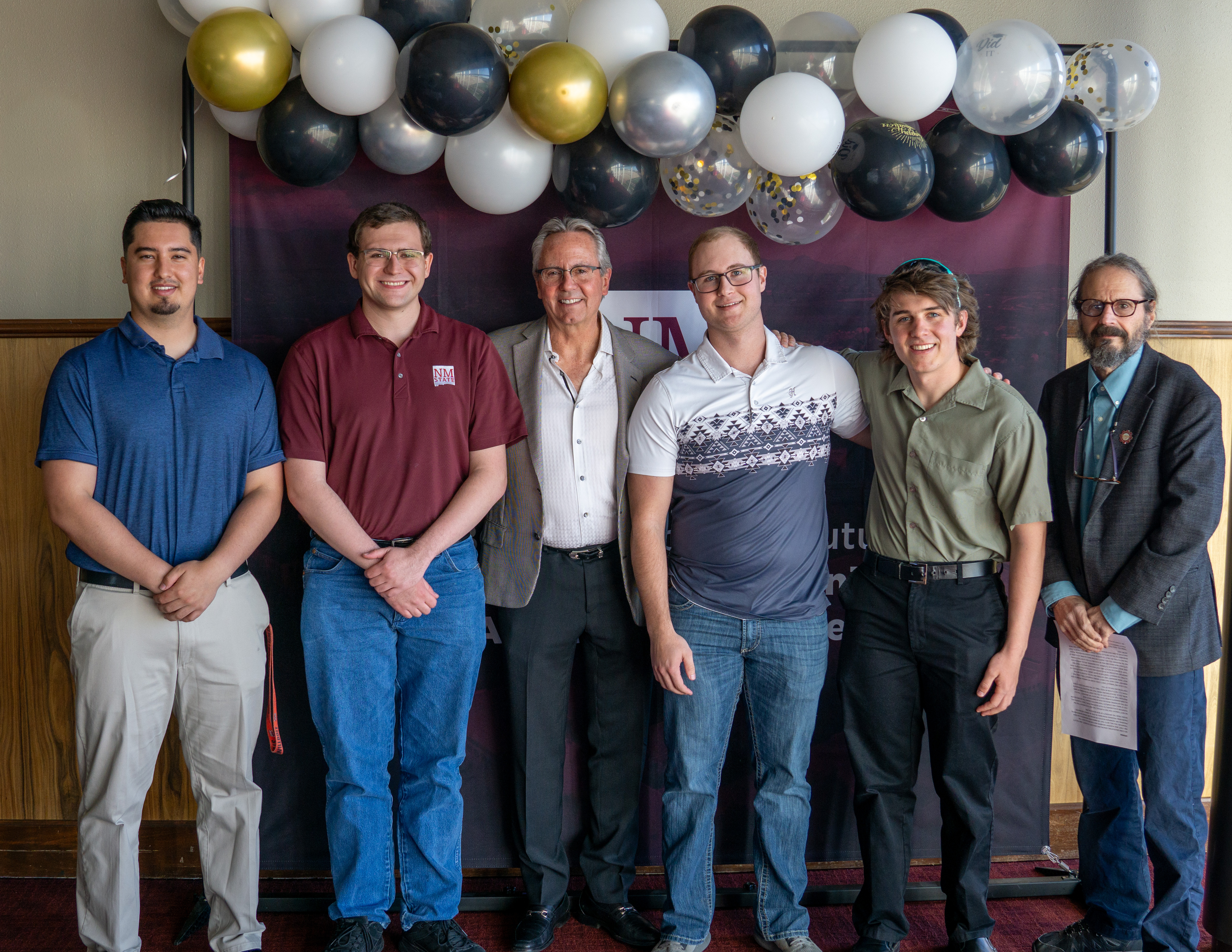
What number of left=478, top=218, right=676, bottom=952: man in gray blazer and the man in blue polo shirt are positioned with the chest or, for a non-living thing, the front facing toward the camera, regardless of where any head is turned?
2

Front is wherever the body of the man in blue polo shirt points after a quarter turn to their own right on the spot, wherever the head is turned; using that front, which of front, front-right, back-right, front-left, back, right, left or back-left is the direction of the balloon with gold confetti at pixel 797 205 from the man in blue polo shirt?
back

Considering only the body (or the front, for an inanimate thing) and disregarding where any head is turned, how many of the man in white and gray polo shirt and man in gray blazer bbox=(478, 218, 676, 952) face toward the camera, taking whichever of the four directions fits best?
2

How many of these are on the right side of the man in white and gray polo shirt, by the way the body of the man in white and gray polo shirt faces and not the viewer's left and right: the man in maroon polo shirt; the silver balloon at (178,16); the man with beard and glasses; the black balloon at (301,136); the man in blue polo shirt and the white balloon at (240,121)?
5

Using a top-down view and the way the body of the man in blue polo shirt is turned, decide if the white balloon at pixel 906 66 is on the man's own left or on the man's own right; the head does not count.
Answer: on the man's own left
